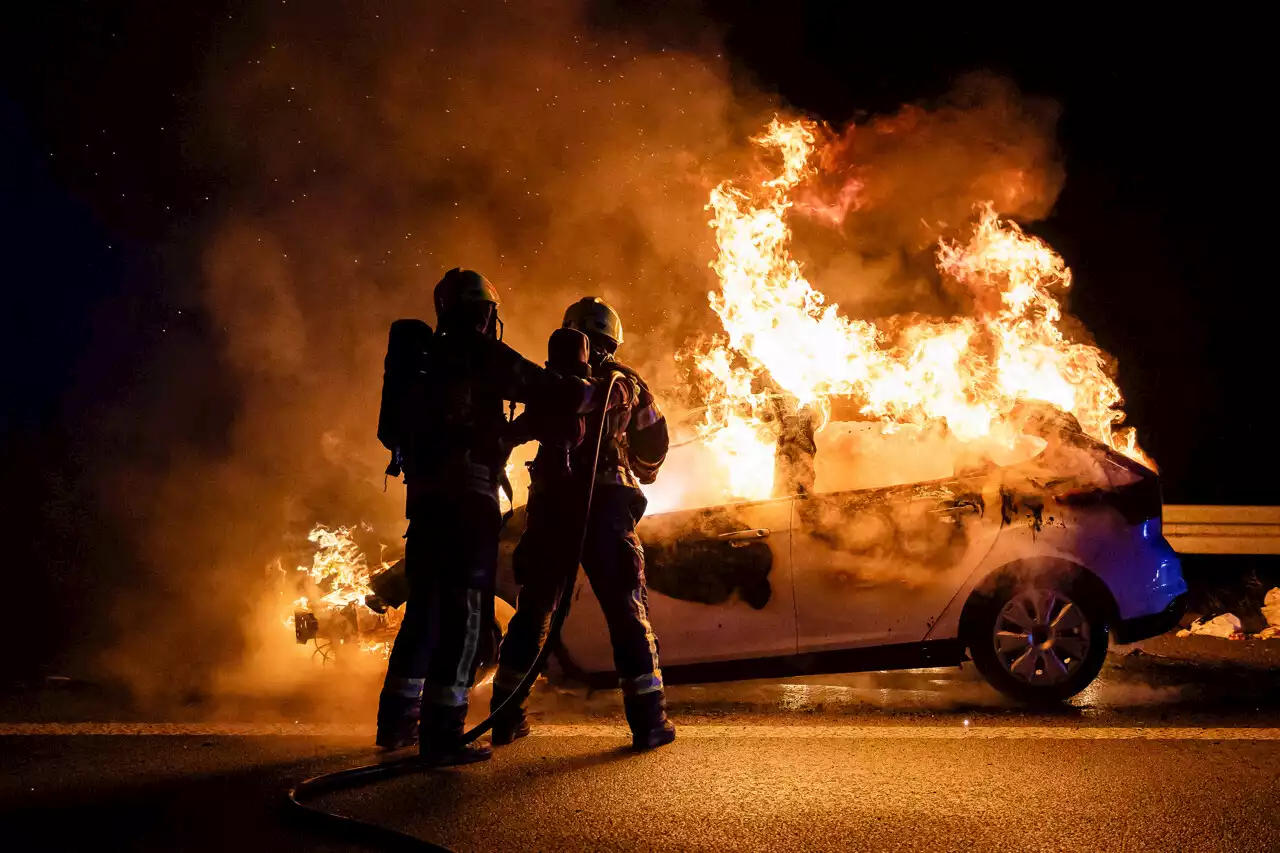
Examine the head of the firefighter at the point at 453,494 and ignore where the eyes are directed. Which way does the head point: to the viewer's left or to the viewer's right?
to the viewer's right

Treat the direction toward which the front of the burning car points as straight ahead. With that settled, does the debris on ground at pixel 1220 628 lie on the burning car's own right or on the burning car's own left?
on the burning car's own right

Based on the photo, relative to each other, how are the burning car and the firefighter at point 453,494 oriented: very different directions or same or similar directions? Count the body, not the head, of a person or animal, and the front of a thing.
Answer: very different directions

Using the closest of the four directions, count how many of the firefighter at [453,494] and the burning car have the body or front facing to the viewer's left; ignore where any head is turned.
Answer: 1

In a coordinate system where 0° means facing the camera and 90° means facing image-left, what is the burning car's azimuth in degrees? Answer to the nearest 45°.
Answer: approximately 90°

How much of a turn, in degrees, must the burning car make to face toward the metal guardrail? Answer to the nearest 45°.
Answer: approximately 135° to its right
